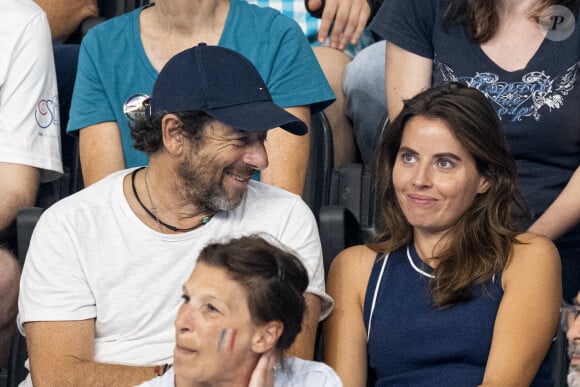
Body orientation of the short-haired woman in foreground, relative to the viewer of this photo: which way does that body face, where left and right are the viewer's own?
facing the viewer and to the left of the viewer

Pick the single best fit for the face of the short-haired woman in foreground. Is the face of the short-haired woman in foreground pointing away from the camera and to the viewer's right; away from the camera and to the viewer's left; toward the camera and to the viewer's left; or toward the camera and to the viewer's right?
toward the camera and to the viewer's left
